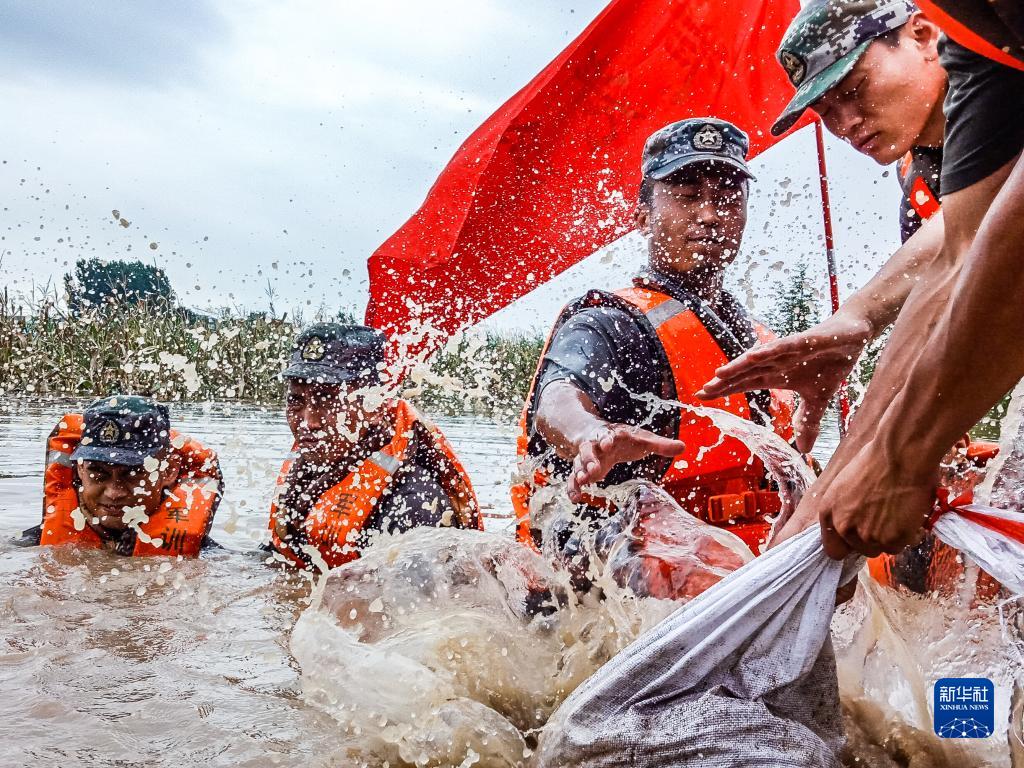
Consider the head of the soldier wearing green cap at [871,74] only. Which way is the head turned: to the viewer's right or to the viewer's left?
to the viewer's left

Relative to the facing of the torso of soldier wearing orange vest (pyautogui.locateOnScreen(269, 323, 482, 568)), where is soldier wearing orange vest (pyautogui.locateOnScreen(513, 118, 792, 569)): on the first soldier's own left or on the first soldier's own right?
on the first soldier's own left

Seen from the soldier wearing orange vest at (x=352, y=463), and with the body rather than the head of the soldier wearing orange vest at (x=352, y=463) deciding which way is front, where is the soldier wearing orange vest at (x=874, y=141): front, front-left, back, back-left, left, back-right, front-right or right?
left

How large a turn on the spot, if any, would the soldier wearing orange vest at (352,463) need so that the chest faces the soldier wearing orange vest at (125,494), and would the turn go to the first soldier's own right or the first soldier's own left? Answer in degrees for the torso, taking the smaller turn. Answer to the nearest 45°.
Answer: approximately 90° to the first soldier's own right

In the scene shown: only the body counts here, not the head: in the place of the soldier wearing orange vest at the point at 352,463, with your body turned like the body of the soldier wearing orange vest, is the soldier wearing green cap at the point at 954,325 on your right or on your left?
on your left

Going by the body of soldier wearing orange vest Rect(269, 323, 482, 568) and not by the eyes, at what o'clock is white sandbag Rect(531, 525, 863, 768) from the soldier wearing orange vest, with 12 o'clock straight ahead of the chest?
The white sandbag is roughly at 10 o'clock from the soldier wearing orange vest.

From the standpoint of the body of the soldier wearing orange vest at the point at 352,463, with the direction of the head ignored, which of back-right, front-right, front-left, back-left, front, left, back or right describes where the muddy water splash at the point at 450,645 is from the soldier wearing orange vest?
front-left
